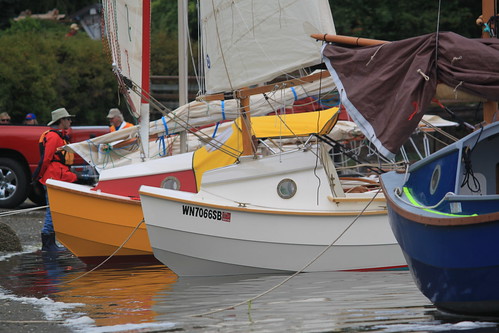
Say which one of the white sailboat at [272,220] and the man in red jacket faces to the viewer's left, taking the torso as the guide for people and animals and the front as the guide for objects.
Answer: the white sailboat

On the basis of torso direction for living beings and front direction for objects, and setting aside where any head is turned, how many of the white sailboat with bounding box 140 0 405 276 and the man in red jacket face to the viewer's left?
1

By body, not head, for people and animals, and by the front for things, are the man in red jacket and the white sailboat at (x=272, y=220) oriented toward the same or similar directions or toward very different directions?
very different directions

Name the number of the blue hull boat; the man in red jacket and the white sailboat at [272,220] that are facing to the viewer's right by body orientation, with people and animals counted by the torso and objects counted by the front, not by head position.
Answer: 1

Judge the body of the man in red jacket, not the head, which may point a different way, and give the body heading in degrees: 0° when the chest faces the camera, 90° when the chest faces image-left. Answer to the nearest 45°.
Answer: approximately 270°

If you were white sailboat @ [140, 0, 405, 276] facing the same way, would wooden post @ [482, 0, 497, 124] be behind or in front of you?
behind

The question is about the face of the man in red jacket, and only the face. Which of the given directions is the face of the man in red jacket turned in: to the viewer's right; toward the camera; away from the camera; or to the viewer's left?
to the viewer's right

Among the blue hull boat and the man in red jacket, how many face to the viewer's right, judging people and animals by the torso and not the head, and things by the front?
1

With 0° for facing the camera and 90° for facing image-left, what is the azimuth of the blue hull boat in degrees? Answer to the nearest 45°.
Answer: approximately 45°

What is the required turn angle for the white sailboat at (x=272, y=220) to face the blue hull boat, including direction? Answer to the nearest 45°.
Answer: approximately 135° to its left

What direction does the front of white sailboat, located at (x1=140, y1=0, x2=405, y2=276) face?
to the viewer's left
